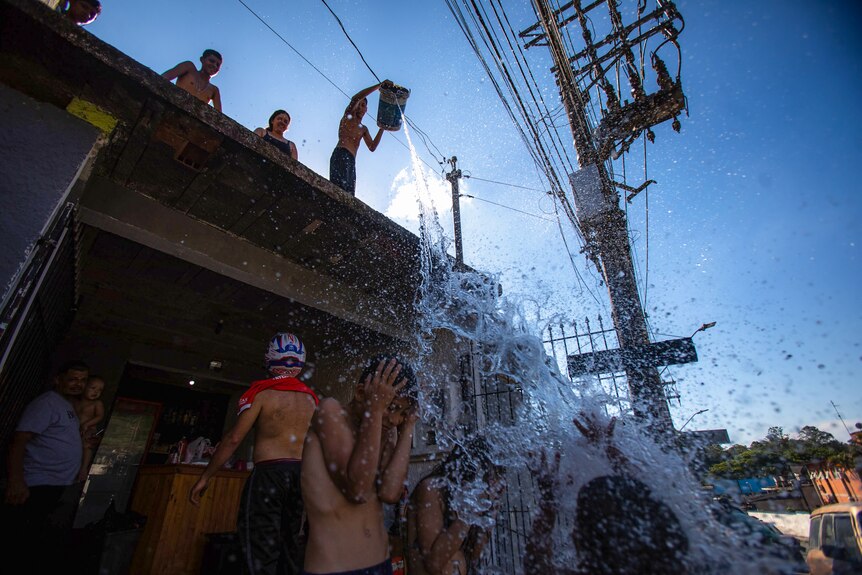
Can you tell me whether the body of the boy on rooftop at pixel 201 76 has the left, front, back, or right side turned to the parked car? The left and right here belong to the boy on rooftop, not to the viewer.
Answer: left

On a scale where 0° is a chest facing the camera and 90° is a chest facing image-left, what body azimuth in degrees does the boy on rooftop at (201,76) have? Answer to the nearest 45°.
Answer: approximately 315°

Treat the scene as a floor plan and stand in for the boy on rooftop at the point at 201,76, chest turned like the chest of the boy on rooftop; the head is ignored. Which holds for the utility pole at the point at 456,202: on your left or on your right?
on your left
